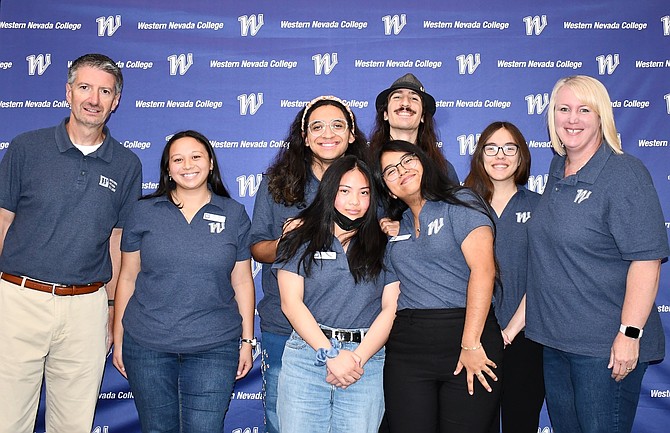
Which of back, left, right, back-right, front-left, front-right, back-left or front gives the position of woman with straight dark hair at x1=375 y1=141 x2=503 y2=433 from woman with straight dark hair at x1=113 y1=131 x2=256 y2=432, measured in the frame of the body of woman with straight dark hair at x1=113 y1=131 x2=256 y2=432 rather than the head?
front-left

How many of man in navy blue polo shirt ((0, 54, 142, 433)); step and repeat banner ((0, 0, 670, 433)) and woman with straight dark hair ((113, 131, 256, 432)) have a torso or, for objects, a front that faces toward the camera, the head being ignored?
3

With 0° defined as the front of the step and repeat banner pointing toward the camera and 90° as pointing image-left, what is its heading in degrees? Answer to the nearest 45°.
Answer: approximately 0°

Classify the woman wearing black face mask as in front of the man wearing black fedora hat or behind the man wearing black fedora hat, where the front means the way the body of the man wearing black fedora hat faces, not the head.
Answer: in front

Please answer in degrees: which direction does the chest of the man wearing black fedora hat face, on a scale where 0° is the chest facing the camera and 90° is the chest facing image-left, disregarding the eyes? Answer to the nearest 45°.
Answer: approximately 0°

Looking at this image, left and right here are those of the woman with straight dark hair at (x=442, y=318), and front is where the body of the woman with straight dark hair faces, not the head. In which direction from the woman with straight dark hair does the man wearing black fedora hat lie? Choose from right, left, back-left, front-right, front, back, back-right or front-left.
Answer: back-right

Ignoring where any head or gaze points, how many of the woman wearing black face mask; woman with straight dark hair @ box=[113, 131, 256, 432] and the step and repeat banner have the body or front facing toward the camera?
3

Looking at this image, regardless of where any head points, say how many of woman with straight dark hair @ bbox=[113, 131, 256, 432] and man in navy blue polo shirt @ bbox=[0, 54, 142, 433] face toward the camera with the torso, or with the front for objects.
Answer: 2
